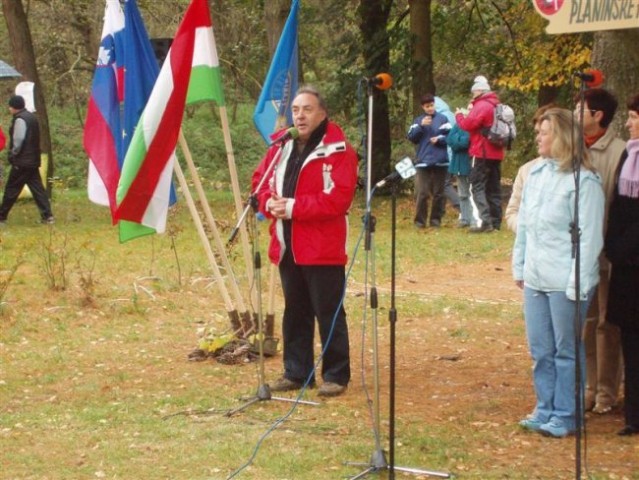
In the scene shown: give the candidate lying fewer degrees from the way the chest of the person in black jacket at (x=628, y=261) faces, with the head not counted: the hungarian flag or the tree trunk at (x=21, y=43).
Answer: the hungarian flag

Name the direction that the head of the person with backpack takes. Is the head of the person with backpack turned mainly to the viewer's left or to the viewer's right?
to the viewer's left

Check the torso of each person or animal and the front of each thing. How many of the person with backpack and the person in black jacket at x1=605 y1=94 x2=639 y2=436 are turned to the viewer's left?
2

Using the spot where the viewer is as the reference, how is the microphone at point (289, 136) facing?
facing to the right of the viewer

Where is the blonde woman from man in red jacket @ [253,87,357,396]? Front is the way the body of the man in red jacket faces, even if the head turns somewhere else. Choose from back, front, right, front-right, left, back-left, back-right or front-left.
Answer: left

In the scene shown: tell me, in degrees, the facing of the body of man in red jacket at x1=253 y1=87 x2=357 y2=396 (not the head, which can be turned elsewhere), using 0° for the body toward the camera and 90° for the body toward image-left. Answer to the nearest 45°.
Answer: approximately 45°

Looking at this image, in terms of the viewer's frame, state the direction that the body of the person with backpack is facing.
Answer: to the viewer's left

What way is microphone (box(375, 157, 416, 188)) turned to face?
to the viewer's right

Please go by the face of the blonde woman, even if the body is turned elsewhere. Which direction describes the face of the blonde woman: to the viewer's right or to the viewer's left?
to the viewer's left

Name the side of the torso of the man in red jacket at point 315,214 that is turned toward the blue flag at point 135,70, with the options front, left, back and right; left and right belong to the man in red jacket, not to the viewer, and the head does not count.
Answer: right

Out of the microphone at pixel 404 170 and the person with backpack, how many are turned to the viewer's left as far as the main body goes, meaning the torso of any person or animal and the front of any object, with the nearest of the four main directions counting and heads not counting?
1

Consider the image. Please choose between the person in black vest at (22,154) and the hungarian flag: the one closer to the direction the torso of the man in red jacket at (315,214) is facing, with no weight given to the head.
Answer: the hungarian flag
